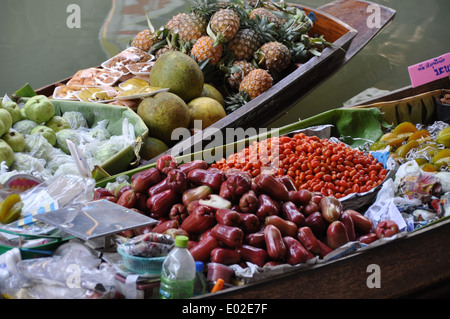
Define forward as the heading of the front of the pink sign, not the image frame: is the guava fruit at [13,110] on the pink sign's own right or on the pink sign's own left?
on the pink sign's own right

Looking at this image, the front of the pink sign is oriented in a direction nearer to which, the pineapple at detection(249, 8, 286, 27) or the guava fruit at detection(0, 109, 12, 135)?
the guava fruit

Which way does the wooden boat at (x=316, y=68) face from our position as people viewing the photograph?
facing away from the viewer and to the right of the viewer

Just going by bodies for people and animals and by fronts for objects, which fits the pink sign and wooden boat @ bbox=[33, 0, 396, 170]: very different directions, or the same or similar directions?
very different directions

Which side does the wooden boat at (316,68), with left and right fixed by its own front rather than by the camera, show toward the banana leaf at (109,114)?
back

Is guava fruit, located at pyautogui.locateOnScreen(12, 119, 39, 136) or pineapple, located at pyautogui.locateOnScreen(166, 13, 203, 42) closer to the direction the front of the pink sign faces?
the guava fruit

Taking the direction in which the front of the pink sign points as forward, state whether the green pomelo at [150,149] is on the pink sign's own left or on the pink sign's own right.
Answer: on the pink sign's own right

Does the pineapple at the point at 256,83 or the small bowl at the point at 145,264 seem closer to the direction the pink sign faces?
the small bowl
